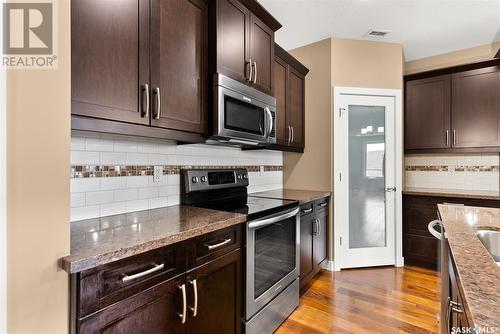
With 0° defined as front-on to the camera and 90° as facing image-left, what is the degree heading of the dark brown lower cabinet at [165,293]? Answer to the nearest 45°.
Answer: approximately 315°

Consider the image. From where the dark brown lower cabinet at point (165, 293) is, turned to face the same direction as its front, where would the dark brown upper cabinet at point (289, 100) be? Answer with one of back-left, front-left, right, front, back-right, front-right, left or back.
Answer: left

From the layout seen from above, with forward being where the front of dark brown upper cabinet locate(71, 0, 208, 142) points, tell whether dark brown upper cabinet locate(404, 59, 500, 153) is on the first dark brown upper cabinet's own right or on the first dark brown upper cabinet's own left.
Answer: on the first dark brown upper cabinet's own left

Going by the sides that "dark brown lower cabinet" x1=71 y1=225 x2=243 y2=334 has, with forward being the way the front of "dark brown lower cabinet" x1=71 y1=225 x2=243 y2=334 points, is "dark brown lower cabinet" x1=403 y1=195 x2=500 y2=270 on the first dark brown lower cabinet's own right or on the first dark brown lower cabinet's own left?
on the first dark brown lower cabinet's own left

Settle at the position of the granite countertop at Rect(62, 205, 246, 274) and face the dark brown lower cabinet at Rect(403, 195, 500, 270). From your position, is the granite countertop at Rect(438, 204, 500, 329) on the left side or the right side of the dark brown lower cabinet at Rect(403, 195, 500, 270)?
right

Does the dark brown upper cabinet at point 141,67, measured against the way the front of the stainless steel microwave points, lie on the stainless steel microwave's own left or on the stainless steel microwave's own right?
on the stainless steel microwave's own right

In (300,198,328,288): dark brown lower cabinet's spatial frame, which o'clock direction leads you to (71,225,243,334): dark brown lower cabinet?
(71,225,243,334): dark brown lower cabinet is roughly at 2 o'clock from (300,198,328,288): dark brown lower cabinet.

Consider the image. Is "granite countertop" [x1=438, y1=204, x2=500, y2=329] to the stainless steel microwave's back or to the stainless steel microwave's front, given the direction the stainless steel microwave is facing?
to the front

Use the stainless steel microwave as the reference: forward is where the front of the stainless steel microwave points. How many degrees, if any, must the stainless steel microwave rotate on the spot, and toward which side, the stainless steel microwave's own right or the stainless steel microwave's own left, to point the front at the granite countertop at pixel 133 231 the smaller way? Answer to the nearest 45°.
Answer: approximately 90° to the stainless steel microwave's own right

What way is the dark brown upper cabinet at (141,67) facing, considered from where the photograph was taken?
facing the viewer and to the right of the viewer
